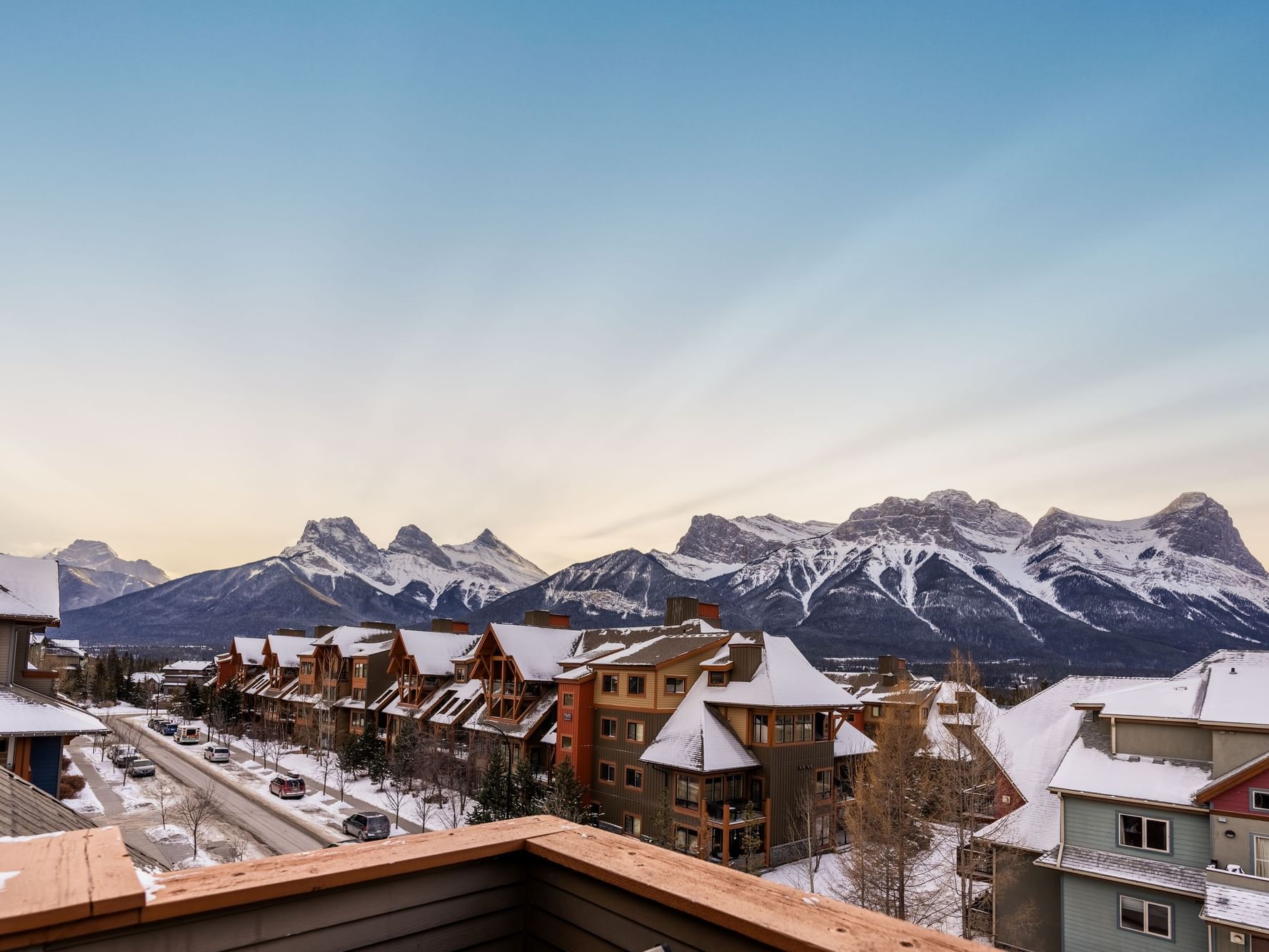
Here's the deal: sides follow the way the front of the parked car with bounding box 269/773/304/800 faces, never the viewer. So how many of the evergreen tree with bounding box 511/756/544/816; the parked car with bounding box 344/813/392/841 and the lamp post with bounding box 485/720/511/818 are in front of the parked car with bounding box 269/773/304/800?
0

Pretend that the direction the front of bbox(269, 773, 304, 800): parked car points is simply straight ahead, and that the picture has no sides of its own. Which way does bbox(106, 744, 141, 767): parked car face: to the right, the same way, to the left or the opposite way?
the opposite way

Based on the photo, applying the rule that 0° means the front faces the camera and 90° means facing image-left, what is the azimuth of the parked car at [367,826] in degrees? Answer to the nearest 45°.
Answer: approximately 135°

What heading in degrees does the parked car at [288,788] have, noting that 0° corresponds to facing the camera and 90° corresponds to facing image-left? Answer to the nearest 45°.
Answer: approximately 135°

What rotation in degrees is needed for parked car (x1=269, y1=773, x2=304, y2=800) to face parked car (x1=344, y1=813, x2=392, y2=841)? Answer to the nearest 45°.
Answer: approximately 135° to its left

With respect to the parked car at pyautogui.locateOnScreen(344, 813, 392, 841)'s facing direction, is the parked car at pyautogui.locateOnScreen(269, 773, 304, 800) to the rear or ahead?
ahead

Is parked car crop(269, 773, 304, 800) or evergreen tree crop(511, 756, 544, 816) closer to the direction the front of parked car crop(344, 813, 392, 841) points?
the parked car

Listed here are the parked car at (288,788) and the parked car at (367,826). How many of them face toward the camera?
0

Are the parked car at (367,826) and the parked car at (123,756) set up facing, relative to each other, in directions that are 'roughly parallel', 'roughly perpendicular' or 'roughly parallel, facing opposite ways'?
roughly parallel, facing opposite ways

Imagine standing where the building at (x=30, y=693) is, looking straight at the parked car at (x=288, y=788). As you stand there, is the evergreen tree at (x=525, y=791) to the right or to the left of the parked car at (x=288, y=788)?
right

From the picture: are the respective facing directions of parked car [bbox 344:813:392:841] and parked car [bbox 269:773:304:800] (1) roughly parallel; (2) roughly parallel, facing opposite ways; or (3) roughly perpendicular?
roughly parallel

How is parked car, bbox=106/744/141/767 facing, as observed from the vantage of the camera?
facing the viewer and to the right of the viewer

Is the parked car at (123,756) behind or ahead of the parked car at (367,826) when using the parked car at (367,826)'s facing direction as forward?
ahead

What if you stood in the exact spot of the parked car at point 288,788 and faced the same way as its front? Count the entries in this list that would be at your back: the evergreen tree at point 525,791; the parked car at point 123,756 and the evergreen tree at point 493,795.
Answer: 2

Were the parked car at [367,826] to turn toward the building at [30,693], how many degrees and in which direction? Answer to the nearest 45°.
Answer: approximately 90° to its left

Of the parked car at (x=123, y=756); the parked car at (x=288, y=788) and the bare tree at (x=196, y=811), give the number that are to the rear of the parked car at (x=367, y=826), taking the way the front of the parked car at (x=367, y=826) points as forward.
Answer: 0

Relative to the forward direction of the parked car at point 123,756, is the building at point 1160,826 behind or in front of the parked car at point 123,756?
in front

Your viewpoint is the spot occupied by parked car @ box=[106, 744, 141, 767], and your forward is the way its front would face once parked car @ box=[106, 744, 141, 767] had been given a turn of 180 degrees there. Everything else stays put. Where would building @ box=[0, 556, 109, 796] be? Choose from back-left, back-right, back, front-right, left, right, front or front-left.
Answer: back-left
